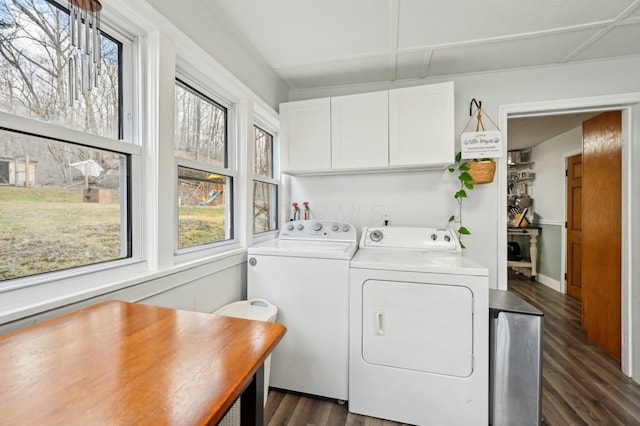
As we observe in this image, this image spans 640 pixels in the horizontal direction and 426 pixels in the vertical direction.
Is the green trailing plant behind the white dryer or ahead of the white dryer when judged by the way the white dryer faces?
behind

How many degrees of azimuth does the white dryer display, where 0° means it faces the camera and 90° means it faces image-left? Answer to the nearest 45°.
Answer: approximately 0°

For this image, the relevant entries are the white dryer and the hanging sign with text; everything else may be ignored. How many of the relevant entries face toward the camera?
2

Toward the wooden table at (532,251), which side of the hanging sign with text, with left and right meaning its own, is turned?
back

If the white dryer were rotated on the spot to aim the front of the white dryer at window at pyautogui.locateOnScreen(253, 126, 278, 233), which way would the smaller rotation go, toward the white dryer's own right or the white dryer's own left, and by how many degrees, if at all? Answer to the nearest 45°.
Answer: approximately 90° to the white dryer's own right

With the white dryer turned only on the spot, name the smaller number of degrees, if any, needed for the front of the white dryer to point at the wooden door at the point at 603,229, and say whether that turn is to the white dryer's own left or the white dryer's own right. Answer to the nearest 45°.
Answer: approximately 135° to the white dryer's own left

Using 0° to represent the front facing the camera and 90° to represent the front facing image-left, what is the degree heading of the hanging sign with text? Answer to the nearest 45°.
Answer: approximately 0°

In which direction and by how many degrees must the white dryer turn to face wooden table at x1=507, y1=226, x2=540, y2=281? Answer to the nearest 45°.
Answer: approximately 135° to its left
